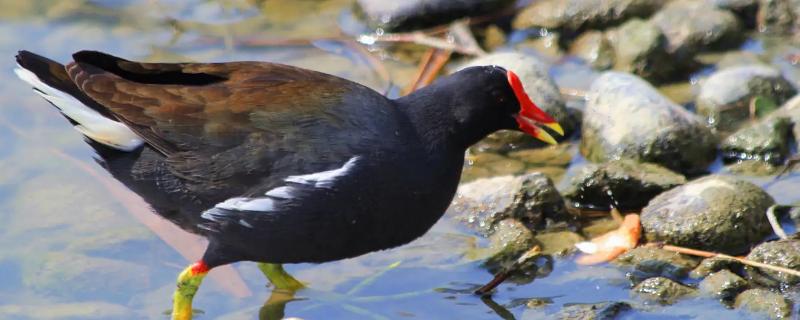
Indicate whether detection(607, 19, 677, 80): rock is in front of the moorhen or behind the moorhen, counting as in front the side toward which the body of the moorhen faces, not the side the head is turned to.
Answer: in front

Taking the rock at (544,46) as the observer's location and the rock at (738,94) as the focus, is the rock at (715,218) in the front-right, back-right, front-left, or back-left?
front-right

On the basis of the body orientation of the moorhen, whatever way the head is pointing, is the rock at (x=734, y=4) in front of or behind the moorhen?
in front

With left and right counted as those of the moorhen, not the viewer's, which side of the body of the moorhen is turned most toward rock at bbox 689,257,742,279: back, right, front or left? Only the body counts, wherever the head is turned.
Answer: front

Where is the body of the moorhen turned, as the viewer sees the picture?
to the viewer's right

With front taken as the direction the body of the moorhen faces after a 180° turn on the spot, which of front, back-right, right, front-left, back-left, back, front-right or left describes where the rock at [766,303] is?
back

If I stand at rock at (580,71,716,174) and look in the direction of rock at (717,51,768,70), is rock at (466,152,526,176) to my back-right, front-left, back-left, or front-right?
back-left

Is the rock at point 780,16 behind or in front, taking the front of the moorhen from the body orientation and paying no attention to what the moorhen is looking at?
in front

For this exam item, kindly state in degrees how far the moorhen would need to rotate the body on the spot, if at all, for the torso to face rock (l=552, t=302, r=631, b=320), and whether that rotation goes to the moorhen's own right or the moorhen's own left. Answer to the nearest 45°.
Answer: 0° — it already faces it

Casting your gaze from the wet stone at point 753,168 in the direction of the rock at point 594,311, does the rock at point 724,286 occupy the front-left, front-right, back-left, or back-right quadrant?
front-left
